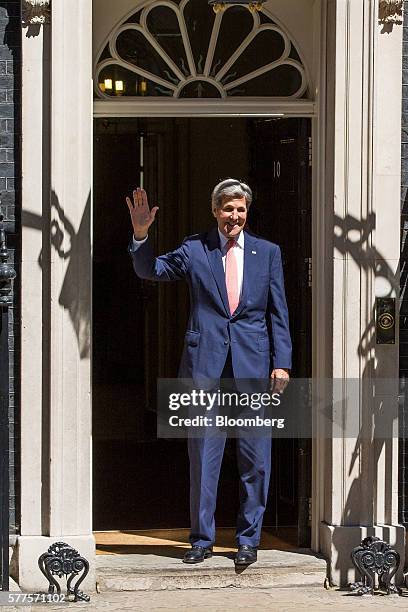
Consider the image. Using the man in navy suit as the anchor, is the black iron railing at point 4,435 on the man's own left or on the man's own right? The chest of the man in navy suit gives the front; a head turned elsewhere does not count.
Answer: on the man's own right

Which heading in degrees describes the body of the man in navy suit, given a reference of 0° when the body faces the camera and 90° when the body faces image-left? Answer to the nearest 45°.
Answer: approximately 0°
